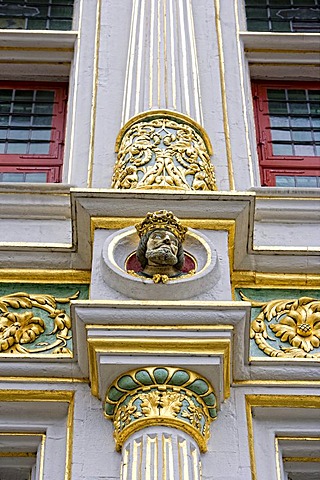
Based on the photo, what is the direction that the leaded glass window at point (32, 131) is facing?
toward the camera
